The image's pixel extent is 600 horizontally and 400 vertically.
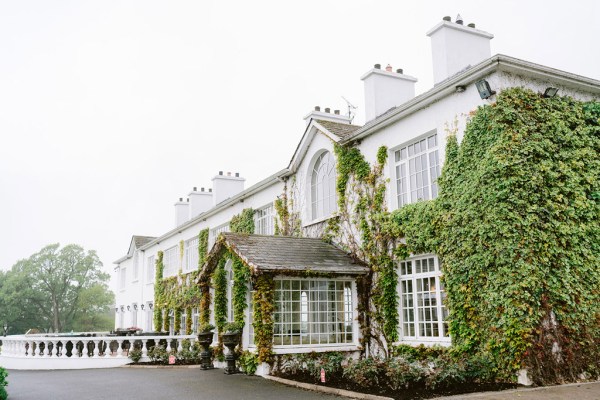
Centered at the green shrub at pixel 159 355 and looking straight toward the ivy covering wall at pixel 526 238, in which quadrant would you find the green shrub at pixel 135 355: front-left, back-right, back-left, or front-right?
back-right

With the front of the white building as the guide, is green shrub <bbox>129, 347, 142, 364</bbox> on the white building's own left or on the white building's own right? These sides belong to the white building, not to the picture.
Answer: on the white building's own right

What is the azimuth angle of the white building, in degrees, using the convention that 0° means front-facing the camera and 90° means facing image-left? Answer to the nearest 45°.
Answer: approximately 45°

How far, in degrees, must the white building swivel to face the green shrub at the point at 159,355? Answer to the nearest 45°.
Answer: approximately 90° to its right
